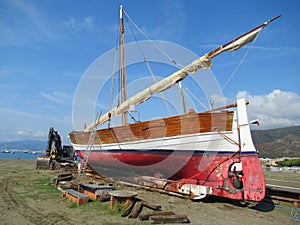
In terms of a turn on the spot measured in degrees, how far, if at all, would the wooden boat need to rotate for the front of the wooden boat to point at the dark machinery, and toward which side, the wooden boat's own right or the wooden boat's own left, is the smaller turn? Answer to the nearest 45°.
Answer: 0° — it already faces it

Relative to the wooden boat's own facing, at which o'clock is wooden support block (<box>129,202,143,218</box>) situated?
The wooden support block is roughly at 9 o'clock from the wooden boat.

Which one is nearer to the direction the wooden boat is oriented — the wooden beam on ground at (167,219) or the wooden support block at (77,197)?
the wooden support block

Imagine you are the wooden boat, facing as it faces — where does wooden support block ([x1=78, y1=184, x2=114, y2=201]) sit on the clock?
The wooden support block is roughly at 10 o'clock from the wooden boat.

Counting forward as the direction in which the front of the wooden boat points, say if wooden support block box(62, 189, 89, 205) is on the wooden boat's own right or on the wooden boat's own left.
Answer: on the wooden boat's own left

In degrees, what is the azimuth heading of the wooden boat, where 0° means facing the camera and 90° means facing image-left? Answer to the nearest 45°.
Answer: approximately 135°

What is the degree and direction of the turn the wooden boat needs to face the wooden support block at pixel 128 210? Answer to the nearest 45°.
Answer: approximately 90° to its left

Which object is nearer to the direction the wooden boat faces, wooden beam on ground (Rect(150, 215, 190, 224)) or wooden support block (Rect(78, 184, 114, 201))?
the wooden support block

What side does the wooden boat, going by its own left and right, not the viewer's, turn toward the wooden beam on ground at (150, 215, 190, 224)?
left

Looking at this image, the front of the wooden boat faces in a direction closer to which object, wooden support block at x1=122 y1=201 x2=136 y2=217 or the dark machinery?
the dark machinery
